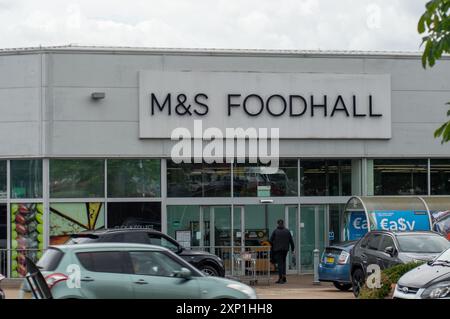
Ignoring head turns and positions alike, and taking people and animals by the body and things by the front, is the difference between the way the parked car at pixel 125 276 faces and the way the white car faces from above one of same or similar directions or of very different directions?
very different directions

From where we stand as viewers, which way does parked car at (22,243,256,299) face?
facing to the right of the viewer

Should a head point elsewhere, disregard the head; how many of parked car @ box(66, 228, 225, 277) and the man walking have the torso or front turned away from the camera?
1

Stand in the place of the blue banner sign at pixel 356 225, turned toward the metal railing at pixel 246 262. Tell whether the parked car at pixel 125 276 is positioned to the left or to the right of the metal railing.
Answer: left

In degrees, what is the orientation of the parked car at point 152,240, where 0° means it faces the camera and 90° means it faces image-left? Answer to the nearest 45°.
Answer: approximately 270°
